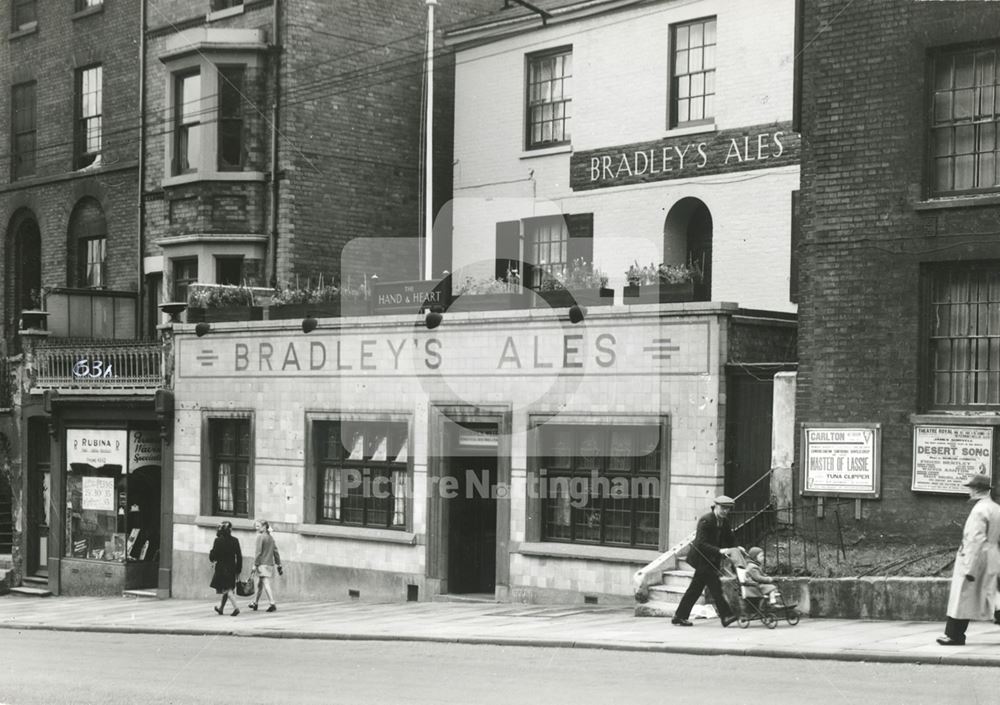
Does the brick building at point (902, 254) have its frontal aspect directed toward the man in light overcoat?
yes

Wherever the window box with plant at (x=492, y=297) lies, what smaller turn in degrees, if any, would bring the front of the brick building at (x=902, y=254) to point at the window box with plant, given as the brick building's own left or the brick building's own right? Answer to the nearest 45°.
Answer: approximately 135° to the brick building's own right

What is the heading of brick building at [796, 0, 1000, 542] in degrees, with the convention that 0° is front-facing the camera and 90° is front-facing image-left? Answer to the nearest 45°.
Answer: approximately 0°

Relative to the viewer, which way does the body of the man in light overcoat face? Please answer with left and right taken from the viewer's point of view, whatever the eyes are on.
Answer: facing to the left of the viewer

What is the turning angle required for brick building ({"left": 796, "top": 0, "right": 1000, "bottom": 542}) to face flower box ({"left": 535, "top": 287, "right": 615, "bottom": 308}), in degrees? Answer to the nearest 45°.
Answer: approximately 135° to its right

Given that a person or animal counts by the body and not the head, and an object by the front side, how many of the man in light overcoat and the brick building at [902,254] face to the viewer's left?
1

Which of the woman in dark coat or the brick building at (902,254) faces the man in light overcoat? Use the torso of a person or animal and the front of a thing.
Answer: the brick building

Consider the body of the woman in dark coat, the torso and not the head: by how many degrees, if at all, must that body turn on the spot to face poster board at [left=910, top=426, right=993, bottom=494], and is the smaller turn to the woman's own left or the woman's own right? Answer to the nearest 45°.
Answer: approximately 180°

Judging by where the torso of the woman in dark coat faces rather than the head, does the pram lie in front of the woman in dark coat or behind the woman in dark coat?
behind

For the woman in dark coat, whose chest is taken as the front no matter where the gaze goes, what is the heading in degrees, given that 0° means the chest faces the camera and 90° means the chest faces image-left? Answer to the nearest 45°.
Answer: approximately 135°
